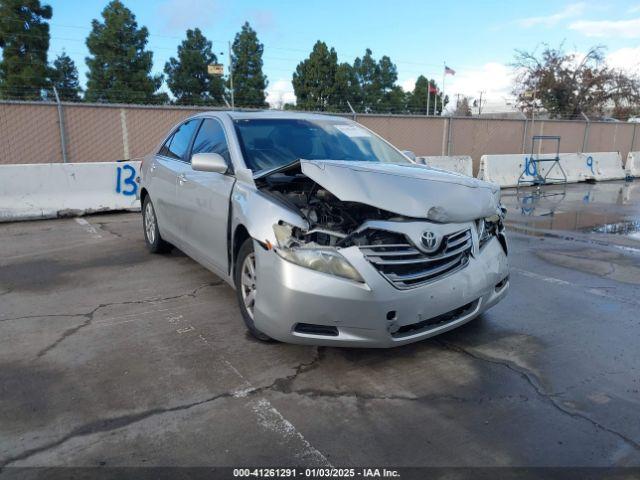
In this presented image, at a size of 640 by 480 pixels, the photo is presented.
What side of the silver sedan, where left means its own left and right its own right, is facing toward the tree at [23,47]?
back

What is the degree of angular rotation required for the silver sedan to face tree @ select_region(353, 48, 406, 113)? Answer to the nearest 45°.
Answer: approximately 135° to its left

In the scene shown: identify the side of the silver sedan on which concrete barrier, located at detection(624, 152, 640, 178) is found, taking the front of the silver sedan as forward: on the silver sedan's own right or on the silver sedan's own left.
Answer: on the silver sedan's own left

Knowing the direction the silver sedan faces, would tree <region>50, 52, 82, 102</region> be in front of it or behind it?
behind

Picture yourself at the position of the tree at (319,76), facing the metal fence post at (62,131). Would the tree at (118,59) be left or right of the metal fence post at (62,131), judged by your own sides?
right

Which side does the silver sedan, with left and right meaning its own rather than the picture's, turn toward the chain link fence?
back

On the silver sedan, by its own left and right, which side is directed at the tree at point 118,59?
back

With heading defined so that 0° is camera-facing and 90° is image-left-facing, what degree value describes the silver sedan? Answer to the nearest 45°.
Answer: approximately 315°

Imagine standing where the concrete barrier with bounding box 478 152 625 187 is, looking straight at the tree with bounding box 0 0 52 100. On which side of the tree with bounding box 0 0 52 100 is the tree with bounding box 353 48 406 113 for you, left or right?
right

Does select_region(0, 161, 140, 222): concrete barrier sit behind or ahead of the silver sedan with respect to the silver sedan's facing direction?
behind

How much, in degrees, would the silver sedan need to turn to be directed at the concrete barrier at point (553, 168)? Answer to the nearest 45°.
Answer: approximately 90° to its left

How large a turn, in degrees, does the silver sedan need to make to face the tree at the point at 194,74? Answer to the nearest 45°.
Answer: approximately 135° to its left

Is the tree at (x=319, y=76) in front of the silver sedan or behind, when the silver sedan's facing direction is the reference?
behind
